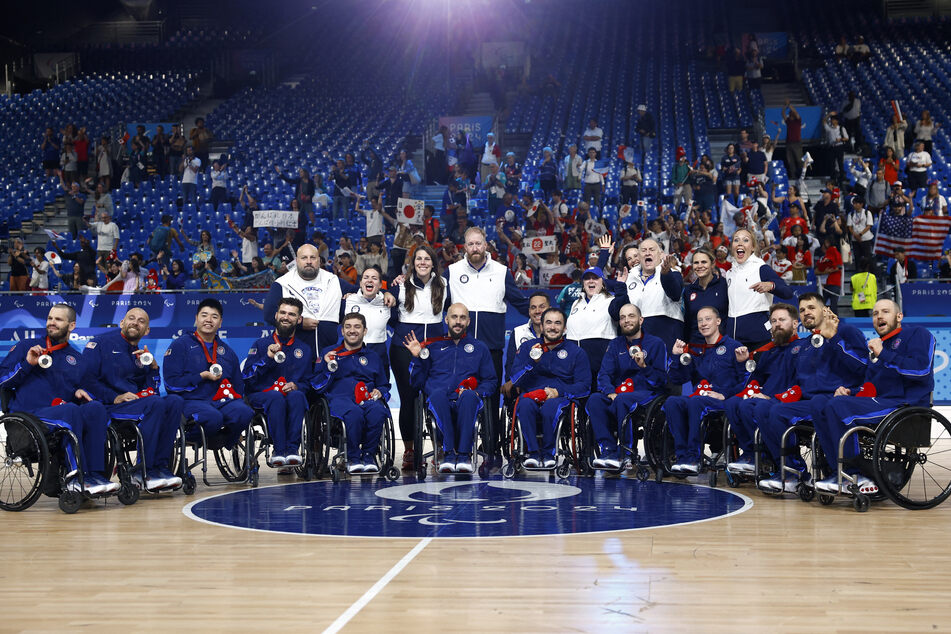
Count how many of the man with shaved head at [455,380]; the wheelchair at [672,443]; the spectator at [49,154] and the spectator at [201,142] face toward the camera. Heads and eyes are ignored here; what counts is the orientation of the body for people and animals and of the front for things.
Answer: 4

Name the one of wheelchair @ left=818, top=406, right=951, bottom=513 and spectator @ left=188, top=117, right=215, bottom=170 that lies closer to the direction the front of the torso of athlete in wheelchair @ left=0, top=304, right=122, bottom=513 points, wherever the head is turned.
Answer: the wheelchair

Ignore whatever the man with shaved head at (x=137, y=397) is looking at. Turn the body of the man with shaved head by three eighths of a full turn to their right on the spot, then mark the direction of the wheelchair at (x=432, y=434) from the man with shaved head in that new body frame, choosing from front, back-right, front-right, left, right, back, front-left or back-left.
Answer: back

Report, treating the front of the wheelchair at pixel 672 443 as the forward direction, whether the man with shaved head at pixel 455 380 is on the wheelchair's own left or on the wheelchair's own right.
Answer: on the wheelchair's own right

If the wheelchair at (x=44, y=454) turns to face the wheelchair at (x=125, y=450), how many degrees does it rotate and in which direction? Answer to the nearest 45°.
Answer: approximately 90° to its left

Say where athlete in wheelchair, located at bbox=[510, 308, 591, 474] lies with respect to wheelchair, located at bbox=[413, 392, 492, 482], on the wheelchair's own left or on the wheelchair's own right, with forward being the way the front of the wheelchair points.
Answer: on the wheelchair's own left

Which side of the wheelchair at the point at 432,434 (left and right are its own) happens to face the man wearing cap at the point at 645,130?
back

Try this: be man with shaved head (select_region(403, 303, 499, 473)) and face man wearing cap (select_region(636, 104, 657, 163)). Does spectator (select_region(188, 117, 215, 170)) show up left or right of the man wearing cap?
left

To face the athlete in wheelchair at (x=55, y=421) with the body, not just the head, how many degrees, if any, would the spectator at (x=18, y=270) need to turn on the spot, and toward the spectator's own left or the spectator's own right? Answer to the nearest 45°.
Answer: approximately 45° to the spectator's own right

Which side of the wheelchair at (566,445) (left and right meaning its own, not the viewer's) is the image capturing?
front

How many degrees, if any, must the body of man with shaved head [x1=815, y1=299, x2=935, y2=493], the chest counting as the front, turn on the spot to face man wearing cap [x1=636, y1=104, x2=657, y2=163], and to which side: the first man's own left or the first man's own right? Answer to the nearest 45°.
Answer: approximately 135° to the first man's own right

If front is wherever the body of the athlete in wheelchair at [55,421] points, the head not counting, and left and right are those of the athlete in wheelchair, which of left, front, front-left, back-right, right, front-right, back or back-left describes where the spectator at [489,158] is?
left

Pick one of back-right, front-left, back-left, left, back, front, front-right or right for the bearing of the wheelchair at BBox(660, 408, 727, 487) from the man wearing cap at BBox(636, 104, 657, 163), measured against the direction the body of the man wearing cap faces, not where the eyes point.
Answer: front-left

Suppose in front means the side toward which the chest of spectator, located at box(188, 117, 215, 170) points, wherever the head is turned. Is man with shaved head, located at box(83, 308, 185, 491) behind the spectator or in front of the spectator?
in front

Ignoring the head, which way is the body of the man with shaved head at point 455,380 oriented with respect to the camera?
toward the camera
